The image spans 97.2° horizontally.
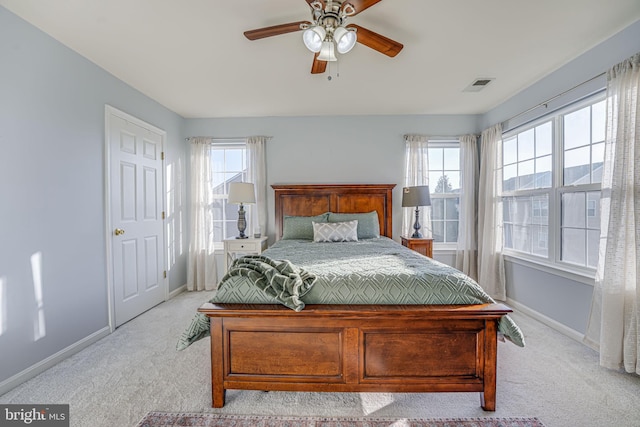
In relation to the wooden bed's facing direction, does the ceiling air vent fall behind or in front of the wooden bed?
behind

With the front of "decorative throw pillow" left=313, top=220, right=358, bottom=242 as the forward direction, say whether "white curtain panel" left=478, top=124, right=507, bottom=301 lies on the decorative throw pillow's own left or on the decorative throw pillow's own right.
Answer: on the decorative throw pillow's own left

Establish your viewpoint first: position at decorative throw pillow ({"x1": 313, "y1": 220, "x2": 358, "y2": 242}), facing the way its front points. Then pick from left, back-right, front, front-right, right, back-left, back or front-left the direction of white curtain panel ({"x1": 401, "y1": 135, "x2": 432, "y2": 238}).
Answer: back-left

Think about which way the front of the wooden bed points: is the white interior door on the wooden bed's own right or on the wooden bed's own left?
on the wooden bed's own right

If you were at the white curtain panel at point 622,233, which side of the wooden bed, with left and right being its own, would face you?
left

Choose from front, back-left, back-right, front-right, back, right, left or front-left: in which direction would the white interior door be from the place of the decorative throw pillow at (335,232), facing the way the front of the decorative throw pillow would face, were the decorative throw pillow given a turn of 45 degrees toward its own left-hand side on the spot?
back-right

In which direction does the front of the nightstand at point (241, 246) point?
toward the camera

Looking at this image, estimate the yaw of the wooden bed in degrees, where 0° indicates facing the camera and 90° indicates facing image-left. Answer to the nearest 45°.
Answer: approximately 0°

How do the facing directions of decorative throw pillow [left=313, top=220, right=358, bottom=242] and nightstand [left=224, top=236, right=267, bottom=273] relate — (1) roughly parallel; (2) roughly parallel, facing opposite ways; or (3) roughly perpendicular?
roughly parallel

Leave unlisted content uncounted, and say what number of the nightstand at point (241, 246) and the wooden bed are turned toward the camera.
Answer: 2

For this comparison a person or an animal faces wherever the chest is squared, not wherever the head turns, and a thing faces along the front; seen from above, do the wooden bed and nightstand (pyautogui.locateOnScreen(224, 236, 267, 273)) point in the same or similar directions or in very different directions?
same or similar directions
